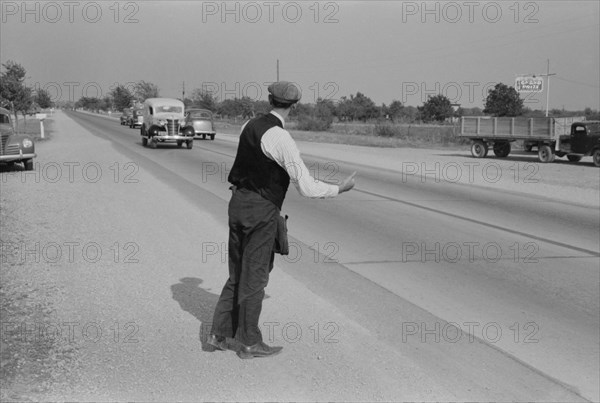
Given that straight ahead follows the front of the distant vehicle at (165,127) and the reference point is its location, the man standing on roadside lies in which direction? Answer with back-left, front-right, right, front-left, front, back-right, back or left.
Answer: front-right

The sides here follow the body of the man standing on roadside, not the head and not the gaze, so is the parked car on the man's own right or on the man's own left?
on the man's own left

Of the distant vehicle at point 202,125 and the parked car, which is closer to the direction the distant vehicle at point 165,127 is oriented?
the parked car

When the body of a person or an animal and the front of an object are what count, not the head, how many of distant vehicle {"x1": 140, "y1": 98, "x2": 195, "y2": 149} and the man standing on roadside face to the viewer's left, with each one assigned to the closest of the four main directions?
0

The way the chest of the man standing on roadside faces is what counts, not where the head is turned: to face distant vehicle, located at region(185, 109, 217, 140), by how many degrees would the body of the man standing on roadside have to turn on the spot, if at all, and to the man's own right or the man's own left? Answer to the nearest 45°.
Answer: approximately 45° to the man's own left

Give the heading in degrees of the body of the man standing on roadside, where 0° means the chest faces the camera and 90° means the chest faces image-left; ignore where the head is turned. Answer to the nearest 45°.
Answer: approximately 225°

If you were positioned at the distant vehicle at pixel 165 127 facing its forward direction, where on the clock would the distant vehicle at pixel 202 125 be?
the distant vehicle at pixel 202 125 is roughly at 8 o'clock from the distant vehicle at pixel 165 127.

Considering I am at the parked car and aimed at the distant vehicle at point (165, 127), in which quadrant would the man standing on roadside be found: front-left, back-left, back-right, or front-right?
back-right

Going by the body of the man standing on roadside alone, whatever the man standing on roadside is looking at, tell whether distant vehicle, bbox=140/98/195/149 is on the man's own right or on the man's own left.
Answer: on the man's own left
